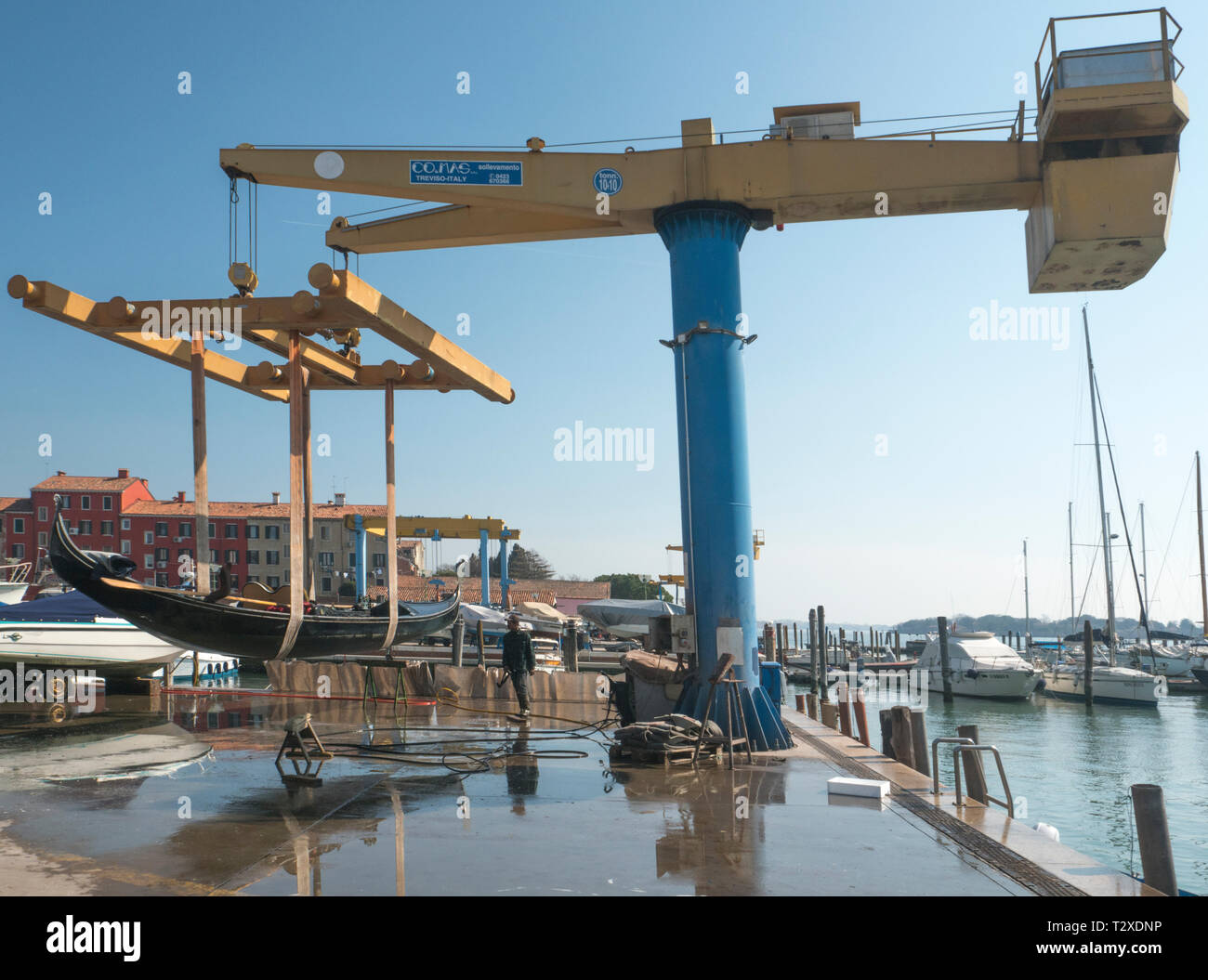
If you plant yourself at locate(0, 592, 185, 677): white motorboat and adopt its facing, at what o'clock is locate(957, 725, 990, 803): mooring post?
The mooring post is roughly at 2 o'clock from the white motorboat.

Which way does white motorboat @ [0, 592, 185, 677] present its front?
to the viewer's right

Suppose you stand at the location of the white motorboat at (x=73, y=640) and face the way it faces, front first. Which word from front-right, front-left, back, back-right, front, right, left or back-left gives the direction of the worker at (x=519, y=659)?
front-right

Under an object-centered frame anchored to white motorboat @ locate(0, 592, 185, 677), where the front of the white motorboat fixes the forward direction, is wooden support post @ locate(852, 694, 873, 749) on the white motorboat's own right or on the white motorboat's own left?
on the white motorboat's own right
